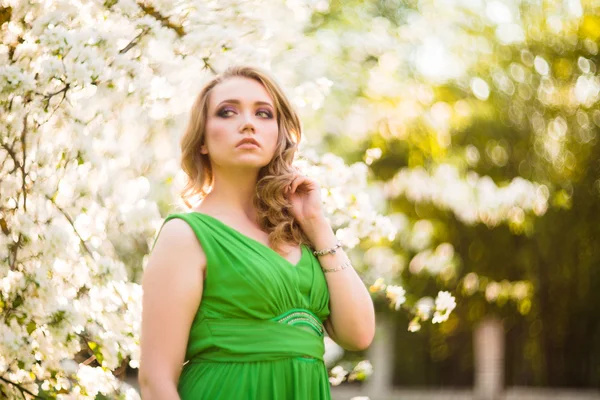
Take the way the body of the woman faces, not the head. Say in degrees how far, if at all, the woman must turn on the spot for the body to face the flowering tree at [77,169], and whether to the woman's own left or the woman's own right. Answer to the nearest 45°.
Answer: approximately 180°

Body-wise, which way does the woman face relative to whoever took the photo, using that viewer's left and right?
facing the viewer and to the right of the viewer

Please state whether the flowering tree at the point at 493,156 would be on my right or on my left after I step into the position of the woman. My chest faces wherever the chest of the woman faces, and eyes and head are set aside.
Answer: on my left
